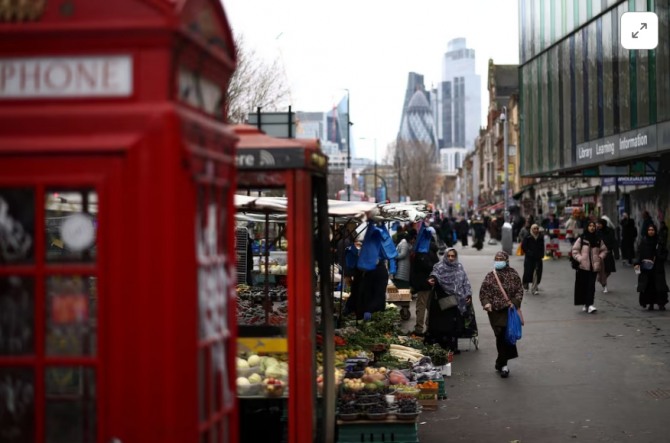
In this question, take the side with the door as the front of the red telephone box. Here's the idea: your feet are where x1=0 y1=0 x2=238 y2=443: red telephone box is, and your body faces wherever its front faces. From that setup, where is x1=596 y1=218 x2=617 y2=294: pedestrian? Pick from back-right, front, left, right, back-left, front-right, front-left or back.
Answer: back-left

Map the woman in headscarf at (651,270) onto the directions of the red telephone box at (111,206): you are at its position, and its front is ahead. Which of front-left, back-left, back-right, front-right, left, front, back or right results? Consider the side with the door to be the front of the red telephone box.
back-left

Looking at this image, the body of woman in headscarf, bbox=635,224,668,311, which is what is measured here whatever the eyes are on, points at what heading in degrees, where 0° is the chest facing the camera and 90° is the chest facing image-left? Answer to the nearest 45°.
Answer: approximately 0°

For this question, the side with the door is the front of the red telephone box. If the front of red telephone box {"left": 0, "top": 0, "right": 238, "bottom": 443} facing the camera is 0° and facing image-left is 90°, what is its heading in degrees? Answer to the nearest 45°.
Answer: approximately 0°

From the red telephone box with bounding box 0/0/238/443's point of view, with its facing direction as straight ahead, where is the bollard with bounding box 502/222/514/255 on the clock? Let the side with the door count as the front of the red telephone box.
The bollard is roughly at 7 o'clock from the red telephone box.

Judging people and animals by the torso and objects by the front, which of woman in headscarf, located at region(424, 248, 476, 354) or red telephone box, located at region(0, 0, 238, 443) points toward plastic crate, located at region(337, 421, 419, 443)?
the woman in headscarf

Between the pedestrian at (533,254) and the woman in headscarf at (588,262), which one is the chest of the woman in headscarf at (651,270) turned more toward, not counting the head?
the woman in headscarf

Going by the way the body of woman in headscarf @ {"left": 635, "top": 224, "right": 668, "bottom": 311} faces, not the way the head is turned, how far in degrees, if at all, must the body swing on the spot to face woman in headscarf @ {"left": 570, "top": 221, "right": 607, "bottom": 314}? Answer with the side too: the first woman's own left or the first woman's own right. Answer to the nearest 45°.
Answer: approximately 90° to the first woman's own right

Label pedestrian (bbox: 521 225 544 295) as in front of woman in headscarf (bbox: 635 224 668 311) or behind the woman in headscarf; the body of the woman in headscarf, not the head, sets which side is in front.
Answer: behind

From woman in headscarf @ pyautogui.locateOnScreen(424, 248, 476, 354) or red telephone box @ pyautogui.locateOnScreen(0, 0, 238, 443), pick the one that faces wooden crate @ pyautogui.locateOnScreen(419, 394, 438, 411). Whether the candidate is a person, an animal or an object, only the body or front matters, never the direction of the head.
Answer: the woman in headscarf

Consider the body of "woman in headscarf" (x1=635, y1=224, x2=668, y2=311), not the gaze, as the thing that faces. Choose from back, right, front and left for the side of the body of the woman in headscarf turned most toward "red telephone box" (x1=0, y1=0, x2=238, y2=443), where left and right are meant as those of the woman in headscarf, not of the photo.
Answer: front

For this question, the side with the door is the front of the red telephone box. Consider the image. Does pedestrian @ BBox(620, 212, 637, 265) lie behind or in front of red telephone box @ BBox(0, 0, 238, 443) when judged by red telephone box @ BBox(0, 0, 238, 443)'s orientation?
behind

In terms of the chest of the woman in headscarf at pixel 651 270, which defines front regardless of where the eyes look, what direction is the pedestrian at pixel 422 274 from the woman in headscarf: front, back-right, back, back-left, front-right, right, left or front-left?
front-right

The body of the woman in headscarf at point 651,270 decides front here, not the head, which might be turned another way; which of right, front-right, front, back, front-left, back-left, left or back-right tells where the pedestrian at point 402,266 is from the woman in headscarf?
right
